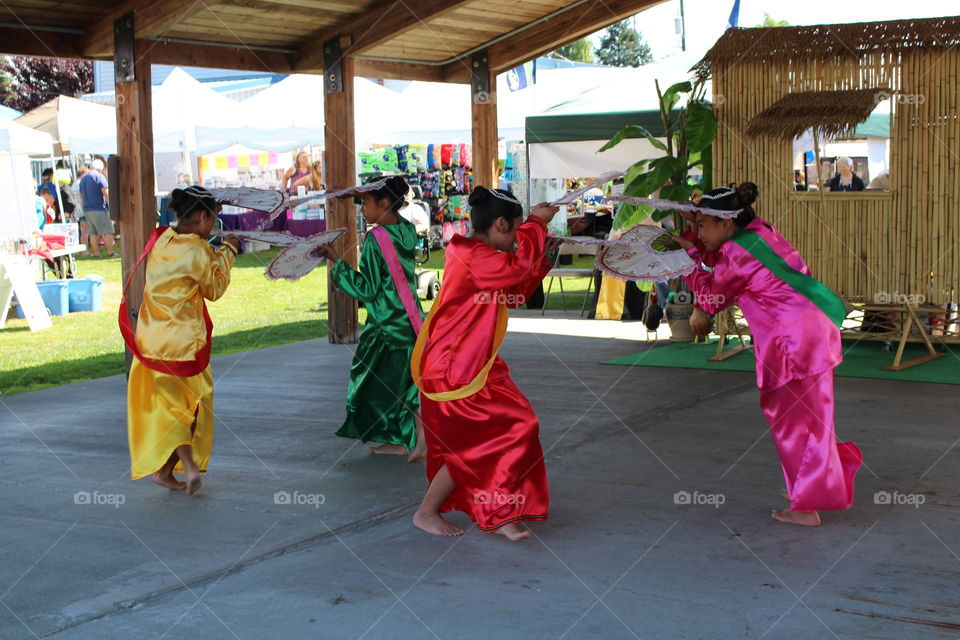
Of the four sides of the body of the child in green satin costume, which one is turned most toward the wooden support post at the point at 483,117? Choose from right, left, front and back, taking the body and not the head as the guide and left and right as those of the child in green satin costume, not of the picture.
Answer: right

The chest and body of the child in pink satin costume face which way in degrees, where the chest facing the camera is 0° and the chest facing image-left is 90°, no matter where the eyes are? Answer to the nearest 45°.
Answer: approximately 90°

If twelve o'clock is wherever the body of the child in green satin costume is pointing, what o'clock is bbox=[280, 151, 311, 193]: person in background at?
The person in background is roughly at 3 o'clock from the child in green satin costume.

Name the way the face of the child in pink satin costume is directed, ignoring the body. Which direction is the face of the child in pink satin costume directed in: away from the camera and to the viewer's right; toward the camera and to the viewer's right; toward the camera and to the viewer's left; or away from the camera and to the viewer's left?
toward the camera and to the viewer's left

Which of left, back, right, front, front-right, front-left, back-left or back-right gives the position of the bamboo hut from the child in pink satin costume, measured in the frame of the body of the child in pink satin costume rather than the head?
right

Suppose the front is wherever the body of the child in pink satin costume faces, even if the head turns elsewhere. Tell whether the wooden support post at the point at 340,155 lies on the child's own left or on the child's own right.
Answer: on the child's own right

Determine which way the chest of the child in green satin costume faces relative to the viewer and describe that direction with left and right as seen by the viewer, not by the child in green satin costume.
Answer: facing to the left of the viewer
